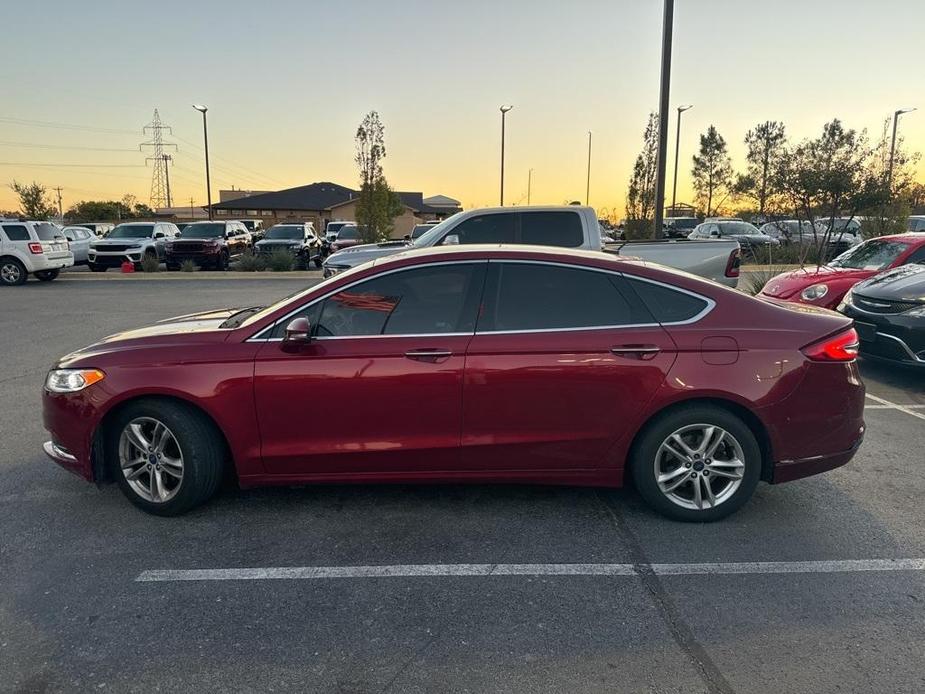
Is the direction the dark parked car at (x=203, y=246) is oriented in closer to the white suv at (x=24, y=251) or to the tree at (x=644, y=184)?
the white suv

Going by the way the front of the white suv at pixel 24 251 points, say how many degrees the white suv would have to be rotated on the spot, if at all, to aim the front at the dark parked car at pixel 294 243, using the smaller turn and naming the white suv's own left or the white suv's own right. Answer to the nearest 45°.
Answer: approximately 135° to the white suv's own right

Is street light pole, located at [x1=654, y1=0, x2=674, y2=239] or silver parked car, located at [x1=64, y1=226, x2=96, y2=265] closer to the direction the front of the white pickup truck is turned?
the silver parked car

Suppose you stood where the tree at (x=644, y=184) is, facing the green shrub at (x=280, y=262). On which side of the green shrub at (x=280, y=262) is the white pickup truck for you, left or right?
left

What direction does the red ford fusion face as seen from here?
to the viewer's left

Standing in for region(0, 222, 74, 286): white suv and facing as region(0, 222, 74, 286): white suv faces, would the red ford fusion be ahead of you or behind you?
behind

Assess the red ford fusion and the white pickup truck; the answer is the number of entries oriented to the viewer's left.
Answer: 2

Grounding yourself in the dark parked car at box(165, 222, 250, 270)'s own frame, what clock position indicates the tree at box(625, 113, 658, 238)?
The tree is roughly at 7 o'clock from the dark parked car.

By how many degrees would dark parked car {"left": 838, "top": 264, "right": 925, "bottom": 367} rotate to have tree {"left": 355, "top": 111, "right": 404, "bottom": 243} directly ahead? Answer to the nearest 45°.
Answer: approximately 90° to its right

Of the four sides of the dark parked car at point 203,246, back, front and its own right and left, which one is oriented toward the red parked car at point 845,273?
left

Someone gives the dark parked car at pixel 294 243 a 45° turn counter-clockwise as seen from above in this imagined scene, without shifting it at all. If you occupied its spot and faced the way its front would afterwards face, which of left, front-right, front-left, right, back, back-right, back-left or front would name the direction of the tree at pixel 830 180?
front-left

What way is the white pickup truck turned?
to the viewer's left

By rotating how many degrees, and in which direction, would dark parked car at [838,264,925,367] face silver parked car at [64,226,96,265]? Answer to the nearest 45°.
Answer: approximately 45° to its right

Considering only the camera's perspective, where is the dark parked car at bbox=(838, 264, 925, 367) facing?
facing the viewer and to the left of the viewer

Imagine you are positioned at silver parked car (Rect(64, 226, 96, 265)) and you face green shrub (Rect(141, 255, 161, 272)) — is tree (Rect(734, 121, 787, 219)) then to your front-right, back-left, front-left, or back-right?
front-left

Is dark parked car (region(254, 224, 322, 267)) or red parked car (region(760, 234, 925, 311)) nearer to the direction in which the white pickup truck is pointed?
the dark parked car

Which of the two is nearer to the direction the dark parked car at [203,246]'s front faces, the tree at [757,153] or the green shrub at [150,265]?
the green shrub

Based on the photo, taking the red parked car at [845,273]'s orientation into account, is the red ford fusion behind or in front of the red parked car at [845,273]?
in front
